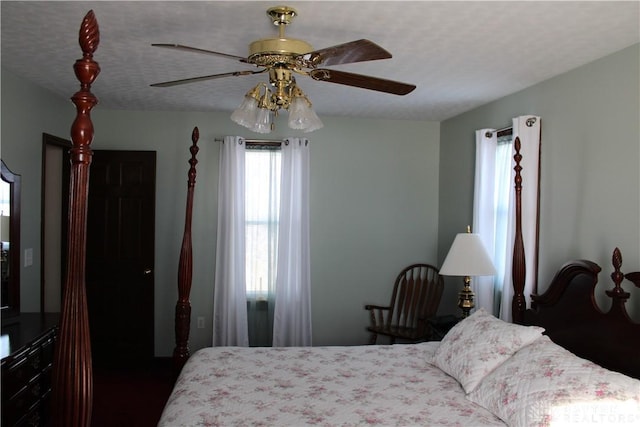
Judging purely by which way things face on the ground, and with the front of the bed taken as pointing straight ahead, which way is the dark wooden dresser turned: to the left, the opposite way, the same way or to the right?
the opposite way

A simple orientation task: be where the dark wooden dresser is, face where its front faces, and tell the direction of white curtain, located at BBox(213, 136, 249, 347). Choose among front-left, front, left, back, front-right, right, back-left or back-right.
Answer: left

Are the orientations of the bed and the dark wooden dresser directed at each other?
yes

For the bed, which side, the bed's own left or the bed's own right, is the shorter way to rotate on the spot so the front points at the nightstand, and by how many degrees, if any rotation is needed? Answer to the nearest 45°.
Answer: approximately 90° to the bed's own right

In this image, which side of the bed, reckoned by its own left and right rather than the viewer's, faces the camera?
left

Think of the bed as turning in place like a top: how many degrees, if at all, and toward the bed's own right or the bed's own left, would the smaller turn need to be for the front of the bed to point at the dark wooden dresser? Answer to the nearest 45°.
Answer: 0° — it already faces it

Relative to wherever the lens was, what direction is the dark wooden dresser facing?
facing the viewer and to the right of the viewer

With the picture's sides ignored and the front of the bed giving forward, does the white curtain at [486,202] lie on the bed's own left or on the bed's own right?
on the bed's own right

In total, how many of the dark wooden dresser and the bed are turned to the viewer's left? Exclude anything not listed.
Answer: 1

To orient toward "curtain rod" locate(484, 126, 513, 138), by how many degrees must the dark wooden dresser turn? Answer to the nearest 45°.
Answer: approximately 45° to its left
